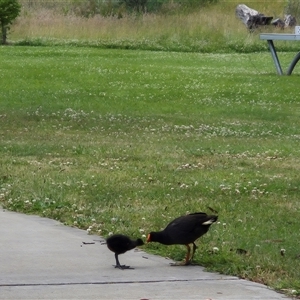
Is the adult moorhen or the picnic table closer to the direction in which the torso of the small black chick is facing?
the adult moorhen

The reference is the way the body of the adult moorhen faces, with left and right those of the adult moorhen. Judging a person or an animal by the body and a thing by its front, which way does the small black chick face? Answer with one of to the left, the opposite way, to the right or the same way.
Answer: the opposite way

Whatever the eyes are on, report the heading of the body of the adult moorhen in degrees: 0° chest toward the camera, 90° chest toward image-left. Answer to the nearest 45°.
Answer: approximately 90°

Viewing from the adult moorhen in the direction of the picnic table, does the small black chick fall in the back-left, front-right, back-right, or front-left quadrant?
back-left

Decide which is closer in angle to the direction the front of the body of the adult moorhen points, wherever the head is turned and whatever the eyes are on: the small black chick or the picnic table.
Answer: the small black chick

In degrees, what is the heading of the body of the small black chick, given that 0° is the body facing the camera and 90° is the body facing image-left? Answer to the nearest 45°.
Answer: approximately 270°

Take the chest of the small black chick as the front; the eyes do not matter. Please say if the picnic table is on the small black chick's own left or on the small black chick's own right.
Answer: on the small black chick's own left

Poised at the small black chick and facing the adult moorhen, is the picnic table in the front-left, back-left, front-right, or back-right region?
front-left

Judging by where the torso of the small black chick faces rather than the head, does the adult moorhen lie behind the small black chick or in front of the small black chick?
in front

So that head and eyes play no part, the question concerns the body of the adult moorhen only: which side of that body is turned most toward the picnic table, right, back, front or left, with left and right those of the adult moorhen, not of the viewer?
right

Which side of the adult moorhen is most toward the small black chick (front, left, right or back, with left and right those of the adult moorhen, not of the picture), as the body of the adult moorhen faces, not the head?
front

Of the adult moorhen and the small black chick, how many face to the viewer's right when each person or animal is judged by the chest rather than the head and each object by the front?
1
